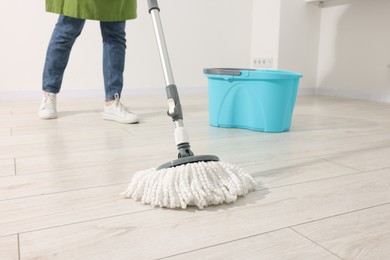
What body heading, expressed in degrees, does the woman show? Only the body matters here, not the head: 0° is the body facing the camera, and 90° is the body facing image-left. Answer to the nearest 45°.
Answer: approximately 315°
